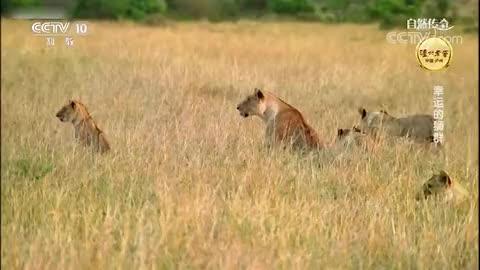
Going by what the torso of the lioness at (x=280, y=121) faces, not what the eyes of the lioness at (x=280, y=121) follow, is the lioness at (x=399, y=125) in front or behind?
behind

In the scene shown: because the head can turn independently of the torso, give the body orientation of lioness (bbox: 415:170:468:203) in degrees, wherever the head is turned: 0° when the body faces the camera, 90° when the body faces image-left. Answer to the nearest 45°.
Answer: approximately 90°

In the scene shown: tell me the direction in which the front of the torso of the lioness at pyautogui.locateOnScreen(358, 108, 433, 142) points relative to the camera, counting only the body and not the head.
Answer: to the viewer's left

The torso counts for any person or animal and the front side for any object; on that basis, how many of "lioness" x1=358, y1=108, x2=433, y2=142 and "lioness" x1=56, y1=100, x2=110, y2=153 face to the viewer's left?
2

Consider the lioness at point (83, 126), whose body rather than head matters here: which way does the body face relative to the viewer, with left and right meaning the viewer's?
facing to the left of the viewer

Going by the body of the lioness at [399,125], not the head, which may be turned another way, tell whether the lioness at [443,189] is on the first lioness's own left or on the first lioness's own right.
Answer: on the first lioness's own left

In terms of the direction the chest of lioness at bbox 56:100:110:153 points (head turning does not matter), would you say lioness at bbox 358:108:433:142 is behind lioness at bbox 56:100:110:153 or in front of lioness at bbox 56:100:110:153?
behind

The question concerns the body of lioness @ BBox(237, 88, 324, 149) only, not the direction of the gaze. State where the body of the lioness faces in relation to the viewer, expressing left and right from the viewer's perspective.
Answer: facing to the left of the viewer

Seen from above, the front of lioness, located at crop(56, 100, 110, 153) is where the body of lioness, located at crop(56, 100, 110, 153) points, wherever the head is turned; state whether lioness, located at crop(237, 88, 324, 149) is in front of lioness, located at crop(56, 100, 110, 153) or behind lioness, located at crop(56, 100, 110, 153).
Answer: behind

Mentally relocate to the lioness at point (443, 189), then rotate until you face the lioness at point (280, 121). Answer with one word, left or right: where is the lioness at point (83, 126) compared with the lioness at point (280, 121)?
left

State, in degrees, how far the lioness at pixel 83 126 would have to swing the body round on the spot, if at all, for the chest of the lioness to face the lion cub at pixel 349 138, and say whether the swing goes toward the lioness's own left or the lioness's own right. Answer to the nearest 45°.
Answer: approximately 180°
